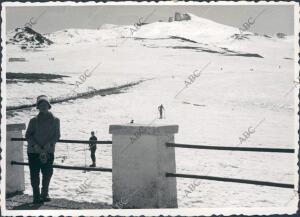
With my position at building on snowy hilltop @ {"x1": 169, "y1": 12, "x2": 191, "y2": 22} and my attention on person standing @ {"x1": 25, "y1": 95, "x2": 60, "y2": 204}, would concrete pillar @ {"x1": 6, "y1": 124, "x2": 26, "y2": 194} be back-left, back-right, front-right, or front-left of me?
front-right

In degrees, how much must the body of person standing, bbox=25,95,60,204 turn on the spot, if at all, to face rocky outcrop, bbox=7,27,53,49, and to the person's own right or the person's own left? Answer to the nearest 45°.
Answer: approximately 180°

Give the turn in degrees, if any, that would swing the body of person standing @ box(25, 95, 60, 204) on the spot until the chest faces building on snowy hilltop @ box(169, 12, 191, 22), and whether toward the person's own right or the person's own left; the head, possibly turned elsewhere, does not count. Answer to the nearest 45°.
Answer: approximately 135° to the person's own left

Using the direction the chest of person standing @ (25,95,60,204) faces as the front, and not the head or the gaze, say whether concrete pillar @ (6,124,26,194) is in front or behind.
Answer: behind

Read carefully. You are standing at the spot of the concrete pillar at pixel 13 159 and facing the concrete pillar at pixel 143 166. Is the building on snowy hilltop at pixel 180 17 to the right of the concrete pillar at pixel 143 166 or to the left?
left

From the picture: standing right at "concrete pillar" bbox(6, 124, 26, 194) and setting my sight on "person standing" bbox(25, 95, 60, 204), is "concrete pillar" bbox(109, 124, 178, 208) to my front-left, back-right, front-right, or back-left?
front-left

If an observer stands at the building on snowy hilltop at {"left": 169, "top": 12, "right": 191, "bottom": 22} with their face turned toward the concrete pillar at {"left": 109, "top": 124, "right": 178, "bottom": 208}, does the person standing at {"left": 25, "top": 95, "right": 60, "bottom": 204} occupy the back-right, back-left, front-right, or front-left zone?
front-right

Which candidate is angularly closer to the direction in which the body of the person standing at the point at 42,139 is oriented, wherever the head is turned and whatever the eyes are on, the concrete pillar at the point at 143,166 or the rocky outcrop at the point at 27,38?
the concrete pillar

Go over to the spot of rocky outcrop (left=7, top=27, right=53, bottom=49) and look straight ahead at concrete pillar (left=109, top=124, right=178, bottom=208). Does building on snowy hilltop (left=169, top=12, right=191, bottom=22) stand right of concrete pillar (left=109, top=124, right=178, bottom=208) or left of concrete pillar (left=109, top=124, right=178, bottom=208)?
left

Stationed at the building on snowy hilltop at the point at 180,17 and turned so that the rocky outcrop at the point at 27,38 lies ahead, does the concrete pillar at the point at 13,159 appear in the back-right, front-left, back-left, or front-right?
front-left

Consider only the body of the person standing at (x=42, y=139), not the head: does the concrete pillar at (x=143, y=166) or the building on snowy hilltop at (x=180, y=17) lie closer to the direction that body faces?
the concrete pillar

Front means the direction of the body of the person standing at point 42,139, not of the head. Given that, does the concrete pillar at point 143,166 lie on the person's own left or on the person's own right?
on the person's own left

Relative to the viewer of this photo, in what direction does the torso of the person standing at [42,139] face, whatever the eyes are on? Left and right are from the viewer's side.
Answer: facing the viewer
